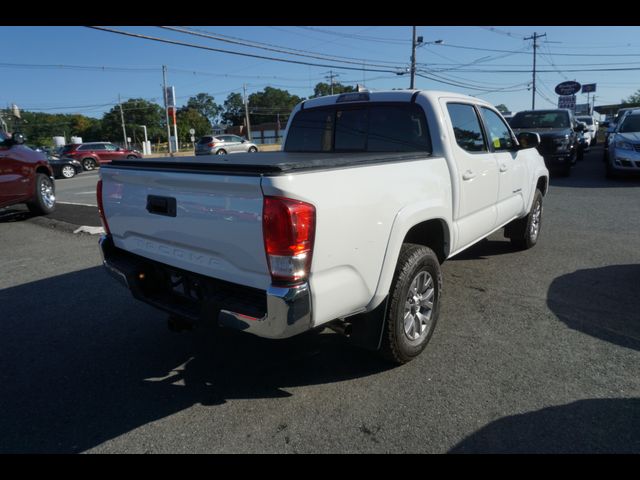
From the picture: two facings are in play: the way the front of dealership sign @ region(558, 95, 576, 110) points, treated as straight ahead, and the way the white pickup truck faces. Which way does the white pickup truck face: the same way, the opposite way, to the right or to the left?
the opposite way

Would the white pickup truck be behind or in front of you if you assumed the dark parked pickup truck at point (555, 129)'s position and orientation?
in front

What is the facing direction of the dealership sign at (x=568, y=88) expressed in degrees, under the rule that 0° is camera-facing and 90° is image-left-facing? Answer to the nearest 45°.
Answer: approximately 0°

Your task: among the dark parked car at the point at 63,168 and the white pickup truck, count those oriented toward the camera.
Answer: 0

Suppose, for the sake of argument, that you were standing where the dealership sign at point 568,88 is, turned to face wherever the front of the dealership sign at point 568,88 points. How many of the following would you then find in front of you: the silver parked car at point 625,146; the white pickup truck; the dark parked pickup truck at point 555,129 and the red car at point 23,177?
4

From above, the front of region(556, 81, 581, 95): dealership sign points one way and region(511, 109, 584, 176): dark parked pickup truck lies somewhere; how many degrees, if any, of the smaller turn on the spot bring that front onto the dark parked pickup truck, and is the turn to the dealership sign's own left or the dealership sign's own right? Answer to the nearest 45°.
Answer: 0° — it already faces it

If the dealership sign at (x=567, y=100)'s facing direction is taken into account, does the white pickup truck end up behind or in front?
in front
